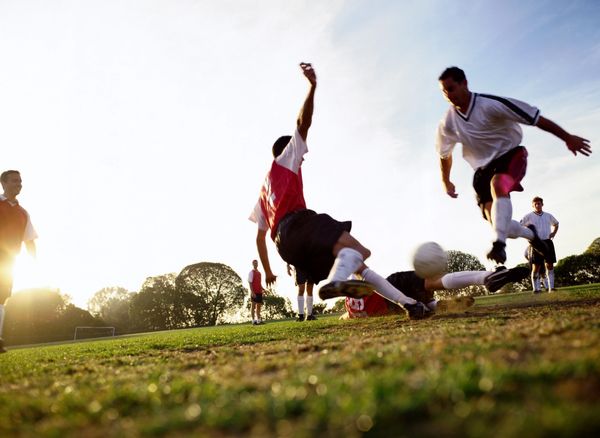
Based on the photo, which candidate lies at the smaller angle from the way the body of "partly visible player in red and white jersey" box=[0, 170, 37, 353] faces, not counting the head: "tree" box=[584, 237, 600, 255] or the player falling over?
the player falling over

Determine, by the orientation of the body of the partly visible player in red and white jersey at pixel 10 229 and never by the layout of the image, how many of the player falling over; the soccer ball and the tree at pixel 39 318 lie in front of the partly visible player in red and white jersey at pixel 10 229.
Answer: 2

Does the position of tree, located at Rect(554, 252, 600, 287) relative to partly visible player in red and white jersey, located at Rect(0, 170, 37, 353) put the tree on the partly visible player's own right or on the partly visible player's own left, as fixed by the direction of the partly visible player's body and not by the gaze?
on the partly visible player's own left

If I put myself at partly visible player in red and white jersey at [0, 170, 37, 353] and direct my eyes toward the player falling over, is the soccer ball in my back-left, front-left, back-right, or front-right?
front-left

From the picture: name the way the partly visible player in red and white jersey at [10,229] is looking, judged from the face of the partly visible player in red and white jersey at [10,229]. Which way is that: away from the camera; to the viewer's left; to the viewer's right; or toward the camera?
to the viewer's right

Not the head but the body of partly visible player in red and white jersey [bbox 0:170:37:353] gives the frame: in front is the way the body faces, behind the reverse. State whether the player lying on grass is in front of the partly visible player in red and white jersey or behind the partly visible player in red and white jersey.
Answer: in front

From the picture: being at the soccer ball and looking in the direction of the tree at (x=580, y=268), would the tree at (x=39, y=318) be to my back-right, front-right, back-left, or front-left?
front-left

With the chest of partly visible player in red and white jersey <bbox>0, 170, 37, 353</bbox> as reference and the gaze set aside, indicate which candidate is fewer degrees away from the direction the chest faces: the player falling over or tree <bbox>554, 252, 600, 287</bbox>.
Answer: the player falling over

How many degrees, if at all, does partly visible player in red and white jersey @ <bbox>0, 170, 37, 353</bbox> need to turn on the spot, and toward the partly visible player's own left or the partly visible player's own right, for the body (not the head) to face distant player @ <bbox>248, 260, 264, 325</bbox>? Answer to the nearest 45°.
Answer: approximately 90° to the partly visible player's own left

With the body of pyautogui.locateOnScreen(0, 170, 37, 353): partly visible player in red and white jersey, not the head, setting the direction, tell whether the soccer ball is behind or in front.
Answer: in front

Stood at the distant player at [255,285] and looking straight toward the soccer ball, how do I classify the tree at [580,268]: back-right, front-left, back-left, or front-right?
back-left

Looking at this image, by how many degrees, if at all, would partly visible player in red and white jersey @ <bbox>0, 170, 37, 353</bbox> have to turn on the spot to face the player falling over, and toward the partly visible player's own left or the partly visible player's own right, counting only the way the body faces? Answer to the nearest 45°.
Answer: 0° — they already face them

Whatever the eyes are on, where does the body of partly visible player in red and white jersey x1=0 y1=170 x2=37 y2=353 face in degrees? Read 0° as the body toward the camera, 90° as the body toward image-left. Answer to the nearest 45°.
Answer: approximately 315°

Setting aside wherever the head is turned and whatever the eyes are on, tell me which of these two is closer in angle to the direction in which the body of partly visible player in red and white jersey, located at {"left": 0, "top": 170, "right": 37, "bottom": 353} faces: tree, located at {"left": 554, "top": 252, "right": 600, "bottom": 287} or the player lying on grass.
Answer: the player lying on grass
